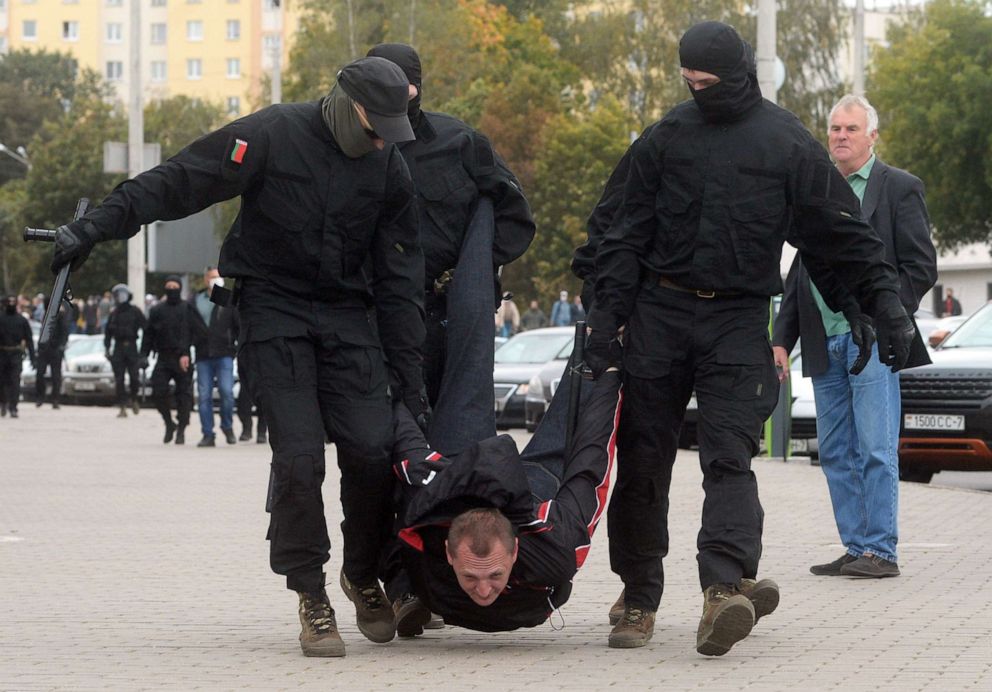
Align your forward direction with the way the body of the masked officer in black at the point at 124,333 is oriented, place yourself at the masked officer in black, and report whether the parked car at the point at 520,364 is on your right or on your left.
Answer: on your left

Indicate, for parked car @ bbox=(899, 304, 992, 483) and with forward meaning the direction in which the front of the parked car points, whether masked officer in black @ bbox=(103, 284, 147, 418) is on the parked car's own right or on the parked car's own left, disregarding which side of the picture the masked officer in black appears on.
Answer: on the parked car's own right

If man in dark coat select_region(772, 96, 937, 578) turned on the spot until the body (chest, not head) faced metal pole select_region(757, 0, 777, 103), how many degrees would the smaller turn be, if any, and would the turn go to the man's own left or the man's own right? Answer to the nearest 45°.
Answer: approximately 135° to the man's own right

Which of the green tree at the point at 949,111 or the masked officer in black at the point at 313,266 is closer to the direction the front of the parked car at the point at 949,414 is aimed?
the masked officer in black

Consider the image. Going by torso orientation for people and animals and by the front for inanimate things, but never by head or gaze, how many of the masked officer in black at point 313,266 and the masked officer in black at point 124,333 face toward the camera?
2

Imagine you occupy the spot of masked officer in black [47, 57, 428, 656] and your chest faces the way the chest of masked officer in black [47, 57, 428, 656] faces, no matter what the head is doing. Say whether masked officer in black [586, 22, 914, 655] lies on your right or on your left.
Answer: on your left

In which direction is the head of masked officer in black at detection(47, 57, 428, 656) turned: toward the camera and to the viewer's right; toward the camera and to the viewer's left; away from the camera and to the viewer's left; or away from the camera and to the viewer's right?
toward the camera and to the viewer's right

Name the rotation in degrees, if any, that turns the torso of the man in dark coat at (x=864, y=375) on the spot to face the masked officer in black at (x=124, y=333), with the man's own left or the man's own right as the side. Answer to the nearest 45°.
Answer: approximately 90° to the man's own right

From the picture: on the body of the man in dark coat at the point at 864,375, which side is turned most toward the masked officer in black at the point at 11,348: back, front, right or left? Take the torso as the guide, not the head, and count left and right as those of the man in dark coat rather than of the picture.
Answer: right
